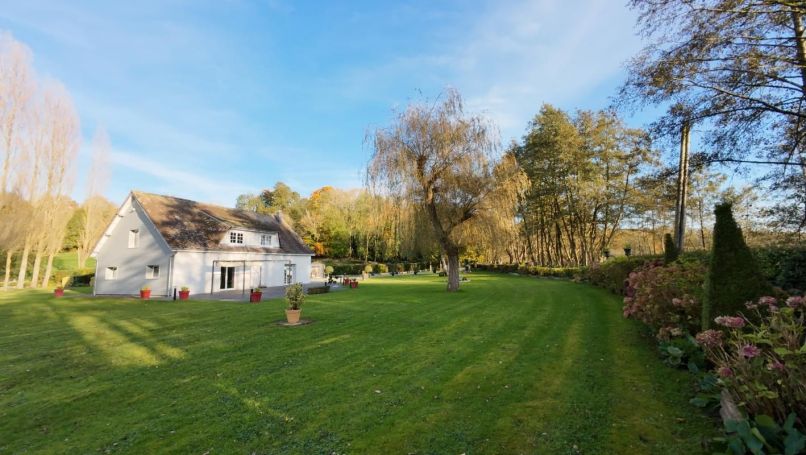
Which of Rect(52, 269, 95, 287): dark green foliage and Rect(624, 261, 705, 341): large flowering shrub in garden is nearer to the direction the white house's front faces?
the large flowering shrub in garden

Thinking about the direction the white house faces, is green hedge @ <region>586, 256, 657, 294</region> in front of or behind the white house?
in front

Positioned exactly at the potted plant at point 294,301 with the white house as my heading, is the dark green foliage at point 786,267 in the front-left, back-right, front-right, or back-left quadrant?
back-right

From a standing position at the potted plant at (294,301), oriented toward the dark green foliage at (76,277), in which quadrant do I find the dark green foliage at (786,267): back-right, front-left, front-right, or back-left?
back-right

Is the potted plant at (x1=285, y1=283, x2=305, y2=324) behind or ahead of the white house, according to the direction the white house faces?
ahead

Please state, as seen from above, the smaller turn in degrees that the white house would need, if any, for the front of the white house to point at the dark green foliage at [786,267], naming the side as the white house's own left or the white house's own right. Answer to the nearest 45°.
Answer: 0° — it already faces it

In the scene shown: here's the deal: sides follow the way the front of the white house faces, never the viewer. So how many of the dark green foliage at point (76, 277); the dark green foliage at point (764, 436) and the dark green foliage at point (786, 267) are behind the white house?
1

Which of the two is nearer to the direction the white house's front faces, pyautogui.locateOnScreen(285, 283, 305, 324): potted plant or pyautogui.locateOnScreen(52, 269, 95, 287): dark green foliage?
the potted plant

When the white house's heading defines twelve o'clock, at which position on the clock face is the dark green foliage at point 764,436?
The dark green foliage is roughly at 1 o'clock from the white house.

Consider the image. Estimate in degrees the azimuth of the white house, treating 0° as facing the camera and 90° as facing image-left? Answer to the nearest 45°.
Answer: approximately 315°

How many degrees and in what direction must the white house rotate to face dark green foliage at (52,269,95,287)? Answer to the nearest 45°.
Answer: approximately 180°

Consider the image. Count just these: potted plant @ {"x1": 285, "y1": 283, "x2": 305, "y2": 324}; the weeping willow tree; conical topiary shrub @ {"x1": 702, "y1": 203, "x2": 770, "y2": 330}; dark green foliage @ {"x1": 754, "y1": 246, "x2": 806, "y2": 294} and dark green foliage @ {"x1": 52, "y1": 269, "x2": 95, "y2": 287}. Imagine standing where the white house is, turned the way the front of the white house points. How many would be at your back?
1
